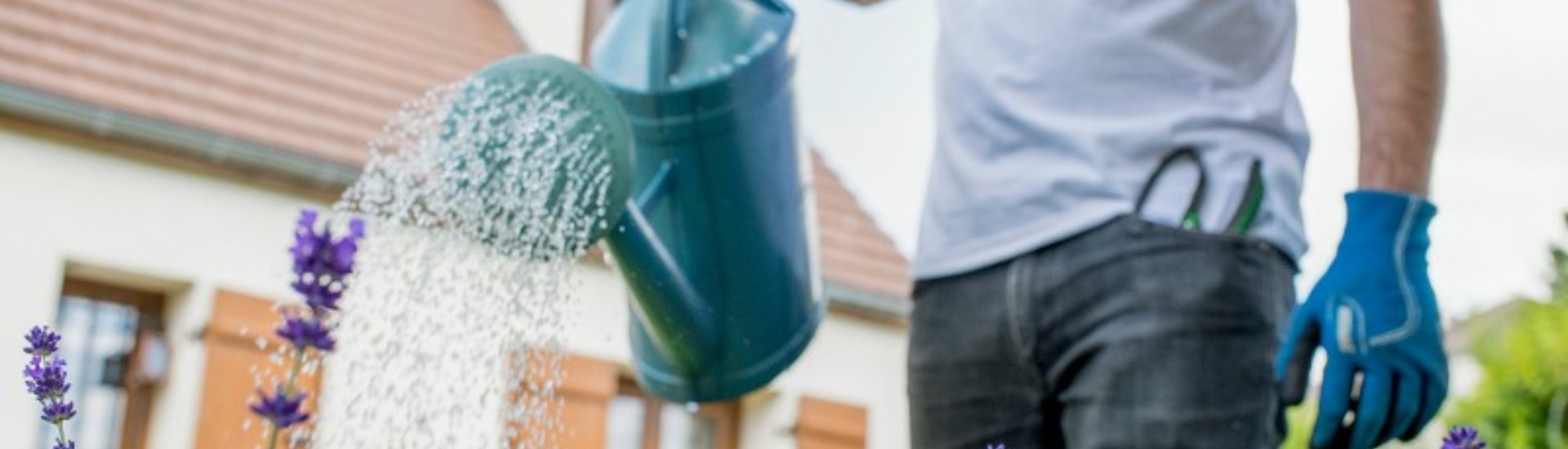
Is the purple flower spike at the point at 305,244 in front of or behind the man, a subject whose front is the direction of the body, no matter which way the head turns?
in front

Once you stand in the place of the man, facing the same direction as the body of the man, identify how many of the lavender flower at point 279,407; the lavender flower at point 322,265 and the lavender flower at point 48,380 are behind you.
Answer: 0

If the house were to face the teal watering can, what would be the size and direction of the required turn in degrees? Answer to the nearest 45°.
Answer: approximately 45° to its right

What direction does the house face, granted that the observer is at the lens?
facing the viewer and to the right of the viewer

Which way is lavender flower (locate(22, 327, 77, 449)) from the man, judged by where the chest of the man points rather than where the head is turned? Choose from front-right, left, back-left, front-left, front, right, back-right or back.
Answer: front

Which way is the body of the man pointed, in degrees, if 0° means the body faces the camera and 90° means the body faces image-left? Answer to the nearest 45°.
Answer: approximately 45°

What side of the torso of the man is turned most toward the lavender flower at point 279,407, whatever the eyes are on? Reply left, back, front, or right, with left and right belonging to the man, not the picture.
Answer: front

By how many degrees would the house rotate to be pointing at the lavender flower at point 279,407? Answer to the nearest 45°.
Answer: approximately 45° to its right

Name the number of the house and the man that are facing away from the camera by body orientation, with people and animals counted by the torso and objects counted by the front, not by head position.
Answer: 0

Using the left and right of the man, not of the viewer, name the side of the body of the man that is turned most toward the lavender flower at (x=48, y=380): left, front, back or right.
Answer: front

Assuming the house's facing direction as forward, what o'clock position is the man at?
The man is roughly at 1 o'clock from the house.

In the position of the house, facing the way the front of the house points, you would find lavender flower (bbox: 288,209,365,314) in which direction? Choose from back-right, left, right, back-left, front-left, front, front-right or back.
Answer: front-right
